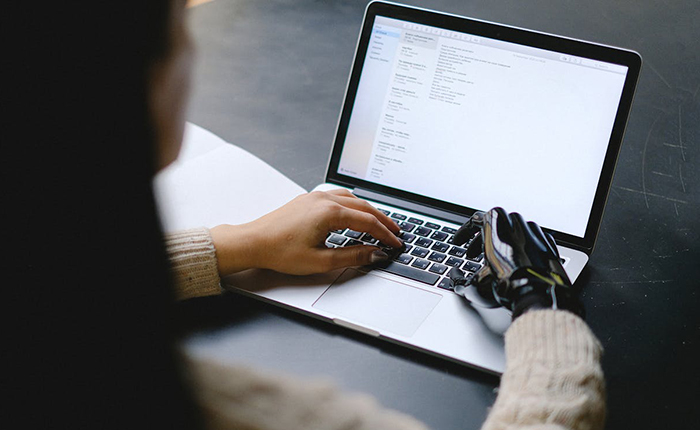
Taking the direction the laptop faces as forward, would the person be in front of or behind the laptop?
in front

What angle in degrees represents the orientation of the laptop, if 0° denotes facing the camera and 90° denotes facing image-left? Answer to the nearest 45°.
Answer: approximately 45°

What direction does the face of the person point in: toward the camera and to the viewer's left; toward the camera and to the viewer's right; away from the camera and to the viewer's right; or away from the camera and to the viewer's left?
away from the camera and to the viewer's right
